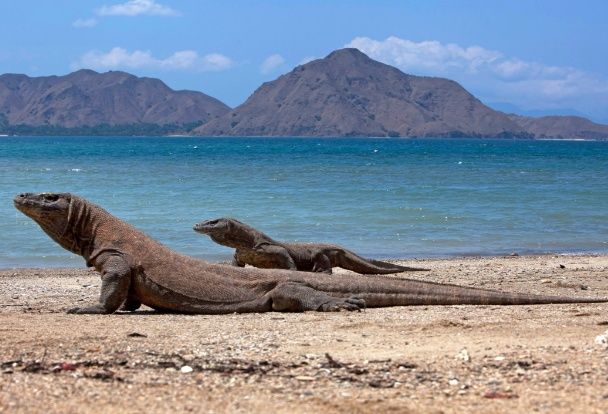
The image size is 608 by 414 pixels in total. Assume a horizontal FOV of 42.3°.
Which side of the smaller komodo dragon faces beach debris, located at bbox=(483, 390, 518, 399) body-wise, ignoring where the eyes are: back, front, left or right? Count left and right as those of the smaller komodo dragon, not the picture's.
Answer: left

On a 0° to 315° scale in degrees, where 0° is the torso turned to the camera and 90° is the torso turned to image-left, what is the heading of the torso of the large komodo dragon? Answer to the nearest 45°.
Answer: approximately 90°

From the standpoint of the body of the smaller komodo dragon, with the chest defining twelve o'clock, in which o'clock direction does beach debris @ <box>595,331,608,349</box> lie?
The beach debris is roughly at 8 o'clock from the smaller komodo dragon.

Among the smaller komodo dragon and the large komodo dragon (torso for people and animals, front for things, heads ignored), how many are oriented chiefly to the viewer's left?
2

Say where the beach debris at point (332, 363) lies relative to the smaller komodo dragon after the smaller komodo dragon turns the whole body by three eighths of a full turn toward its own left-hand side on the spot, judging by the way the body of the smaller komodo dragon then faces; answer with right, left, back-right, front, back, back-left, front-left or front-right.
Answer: front-right

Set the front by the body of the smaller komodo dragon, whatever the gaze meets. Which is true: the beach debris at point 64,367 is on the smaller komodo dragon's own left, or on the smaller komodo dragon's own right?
on the smaller komodo dragon's own left

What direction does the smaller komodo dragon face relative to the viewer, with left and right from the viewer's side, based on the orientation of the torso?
facing to the left of the viewer

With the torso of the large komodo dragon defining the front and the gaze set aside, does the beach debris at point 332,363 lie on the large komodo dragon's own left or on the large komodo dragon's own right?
on the large komodo dragon's own left

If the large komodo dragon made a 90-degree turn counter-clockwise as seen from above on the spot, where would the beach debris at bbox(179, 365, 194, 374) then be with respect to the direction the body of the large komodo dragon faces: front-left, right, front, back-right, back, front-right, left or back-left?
front

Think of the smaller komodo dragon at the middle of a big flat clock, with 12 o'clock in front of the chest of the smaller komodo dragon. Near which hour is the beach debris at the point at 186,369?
The beach debris is roughly at 9 o'clock from the smaller komodo dragon.
